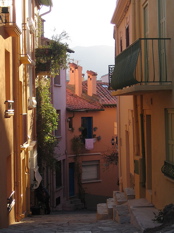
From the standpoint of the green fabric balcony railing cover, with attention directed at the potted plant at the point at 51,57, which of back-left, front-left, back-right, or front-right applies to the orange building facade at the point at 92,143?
front-right

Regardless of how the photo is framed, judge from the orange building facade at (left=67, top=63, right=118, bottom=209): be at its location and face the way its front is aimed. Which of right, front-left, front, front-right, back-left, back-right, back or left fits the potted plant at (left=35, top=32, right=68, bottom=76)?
front

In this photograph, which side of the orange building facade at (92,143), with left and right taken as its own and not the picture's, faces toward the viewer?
front

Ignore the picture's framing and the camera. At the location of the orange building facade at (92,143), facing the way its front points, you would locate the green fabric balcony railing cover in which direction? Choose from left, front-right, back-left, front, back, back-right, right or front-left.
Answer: front

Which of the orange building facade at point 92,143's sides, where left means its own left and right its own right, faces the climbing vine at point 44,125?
front

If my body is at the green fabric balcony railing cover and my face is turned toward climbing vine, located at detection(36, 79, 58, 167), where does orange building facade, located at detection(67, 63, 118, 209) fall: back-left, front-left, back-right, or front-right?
front-right
